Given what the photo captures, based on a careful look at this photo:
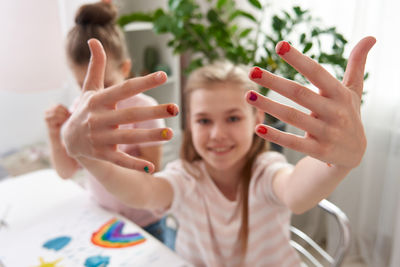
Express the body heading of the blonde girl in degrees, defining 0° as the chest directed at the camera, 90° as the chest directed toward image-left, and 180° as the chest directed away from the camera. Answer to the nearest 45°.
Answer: approximately 0°
